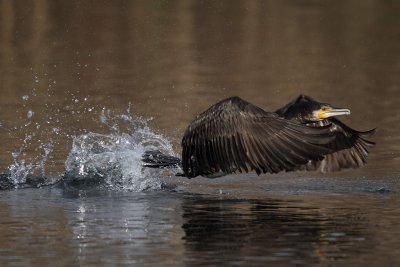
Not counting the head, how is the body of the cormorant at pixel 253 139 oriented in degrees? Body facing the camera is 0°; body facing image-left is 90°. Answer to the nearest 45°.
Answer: approximately 270°

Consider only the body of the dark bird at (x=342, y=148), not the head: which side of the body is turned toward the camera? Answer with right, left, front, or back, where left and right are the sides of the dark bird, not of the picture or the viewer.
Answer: right

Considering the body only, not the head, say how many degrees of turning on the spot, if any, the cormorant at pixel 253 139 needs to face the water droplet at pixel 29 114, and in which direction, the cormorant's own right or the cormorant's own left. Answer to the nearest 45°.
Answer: approximately 135° to the cormorant's own left
